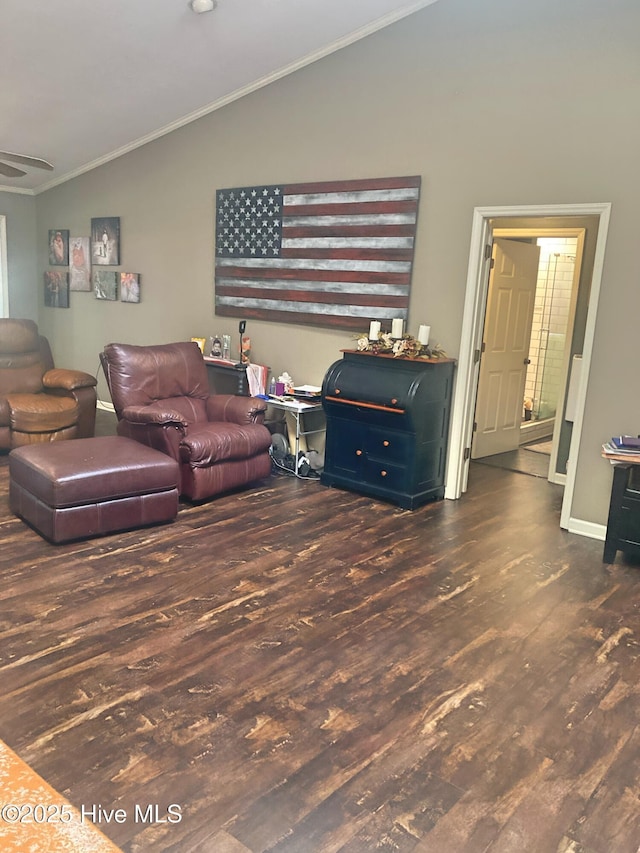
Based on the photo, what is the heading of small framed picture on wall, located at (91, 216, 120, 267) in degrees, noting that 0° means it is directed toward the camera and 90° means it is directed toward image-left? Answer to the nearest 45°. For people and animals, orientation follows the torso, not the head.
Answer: approximately 45°

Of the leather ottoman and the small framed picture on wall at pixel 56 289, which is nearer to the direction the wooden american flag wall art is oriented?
the leather ottoman

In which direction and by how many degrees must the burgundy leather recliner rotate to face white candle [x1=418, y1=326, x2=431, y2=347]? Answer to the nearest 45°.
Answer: approximately 45° to its left

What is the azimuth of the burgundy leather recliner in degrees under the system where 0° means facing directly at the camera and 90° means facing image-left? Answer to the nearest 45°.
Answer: approximately 315°

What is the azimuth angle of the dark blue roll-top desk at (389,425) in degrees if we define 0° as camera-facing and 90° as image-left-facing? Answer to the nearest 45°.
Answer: approximately 45°
